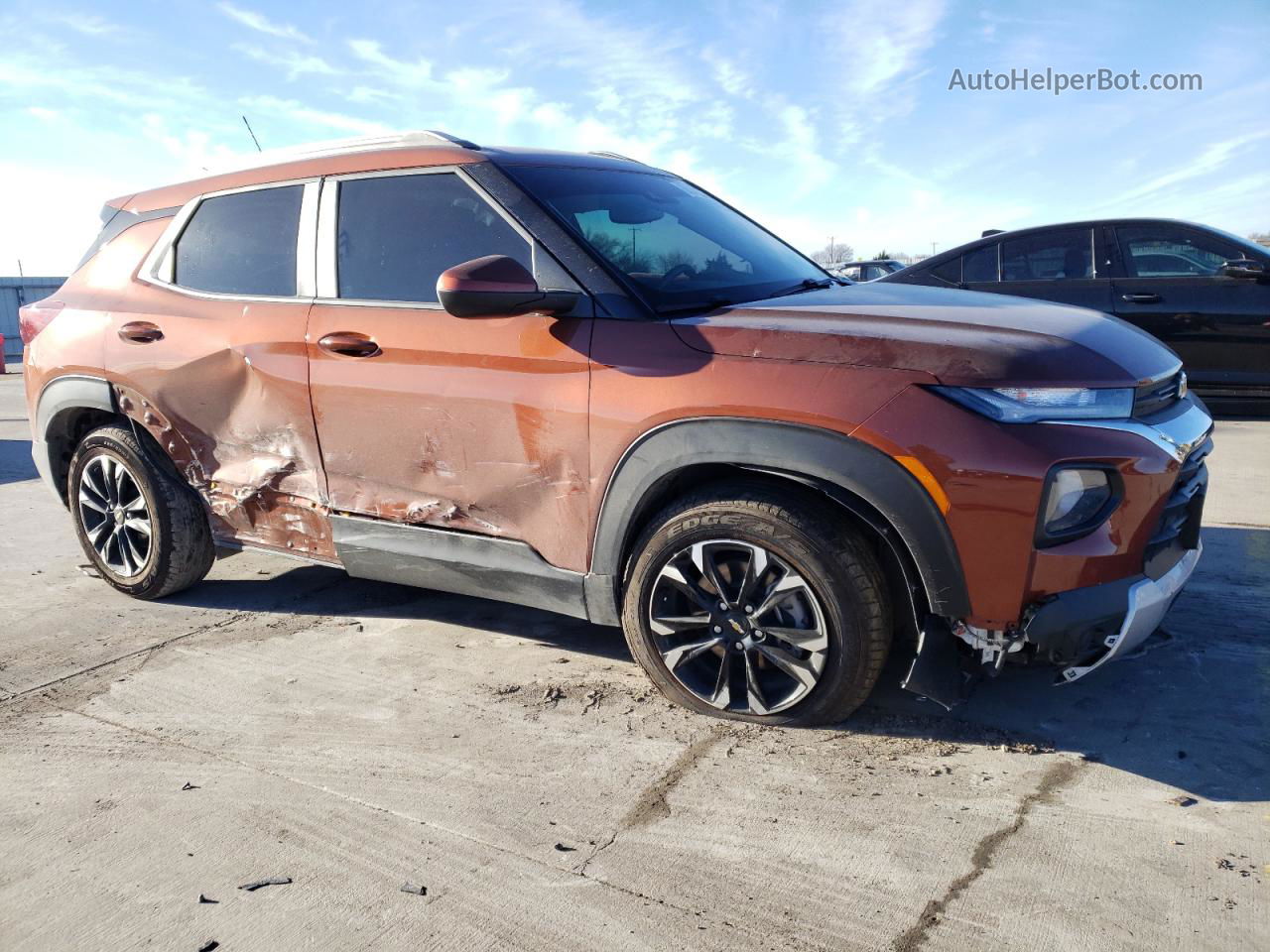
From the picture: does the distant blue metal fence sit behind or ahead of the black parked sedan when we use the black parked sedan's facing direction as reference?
behind

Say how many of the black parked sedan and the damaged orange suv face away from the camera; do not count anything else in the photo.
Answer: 0

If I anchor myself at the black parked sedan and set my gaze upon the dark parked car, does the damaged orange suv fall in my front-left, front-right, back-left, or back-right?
back-left

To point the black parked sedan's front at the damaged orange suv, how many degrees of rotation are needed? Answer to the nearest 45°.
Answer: approximately 90° to its right

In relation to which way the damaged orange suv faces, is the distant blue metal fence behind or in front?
behind

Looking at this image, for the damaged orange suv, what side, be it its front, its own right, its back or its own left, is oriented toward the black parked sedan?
left

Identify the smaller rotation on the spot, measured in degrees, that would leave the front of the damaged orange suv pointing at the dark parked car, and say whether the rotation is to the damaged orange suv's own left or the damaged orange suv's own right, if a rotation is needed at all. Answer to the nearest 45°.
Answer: approximately 135° to the damaged orange suv's own left

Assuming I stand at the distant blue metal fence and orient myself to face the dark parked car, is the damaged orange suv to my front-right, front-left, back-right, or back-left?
front-right

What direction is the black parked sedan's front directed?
to the viewer's right

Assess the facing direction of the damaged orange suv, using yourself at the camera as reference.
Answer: facing the viewer and to the right of the viewer
